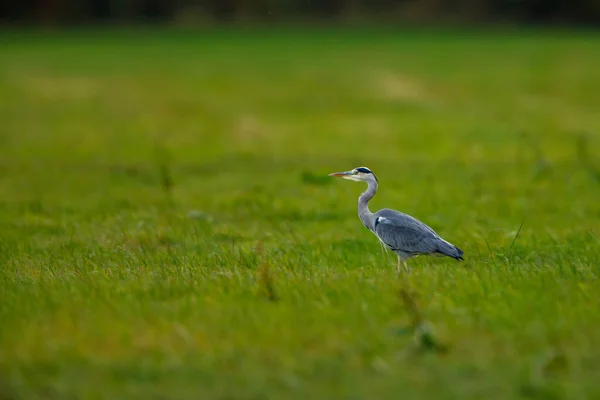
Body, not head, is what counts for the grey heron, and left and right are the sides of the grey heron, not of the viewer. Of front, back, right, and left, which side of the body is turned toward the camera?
left
